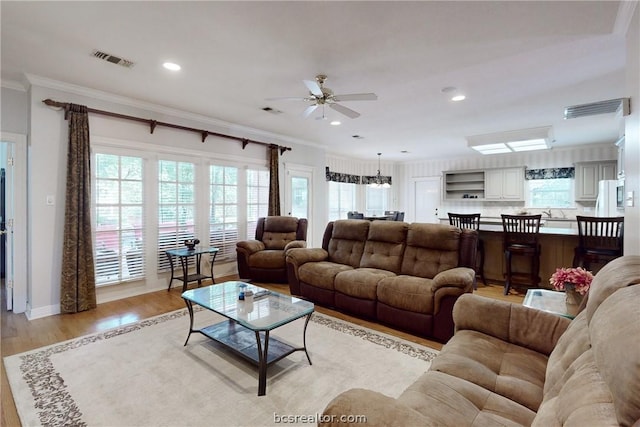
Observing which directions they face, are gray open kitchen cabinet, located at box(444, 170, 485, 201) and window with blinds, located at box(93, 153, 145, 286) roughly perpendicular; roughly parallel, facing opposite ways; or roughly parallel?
roughly perpendicular

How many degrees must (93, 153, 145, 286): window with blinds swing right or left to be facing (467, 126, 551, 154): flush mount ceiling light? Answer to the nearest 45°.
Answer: approximately 45° to its left

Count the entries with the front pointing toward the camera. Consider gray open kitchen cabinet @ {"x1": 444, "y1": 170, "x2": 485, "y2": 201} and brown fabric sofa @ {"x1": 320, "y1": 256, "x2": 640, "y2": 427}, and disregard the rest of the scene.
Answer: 1

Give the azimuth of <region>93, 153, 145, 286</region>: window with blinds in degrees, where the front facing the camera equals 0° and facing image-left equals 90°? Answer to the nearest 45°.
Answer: approximately 315°

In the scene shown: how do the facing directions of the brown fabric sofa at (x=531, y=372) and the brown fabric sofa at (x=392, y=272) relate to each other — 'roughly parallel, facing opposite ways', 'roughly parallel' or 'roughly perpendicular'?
roughly perpendicular

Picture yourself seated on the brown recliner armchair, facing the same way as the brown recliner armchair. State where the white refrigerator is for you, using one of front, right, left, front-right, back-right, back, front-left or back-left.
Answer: back-left

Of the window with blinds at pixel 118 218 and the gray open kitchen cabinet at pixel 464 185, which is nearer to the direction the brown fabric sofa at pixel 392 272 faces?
the window with blinds

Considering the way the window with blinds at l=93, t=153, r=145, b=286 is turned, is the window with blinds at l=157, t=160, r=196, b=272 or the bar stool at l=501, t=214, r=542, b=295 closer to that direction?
the bar stool

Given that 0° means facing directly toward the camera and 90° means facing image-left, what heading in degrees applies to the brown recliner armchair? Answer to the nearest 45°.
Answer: approximately 45°

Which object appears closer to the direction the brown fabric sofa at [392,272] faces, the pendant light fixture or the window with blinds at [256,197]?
the window with blinds

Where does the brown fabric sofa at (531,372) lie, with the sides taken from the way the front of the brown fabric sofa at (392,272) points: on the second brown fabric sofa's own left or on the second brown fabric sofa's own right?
on the second brown fabric sofa's own left

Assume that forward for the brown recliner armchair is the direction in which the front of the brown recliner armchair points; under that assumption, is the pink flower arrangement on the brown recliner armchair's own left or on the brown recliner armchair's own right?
on the brown recliner armchair's own left

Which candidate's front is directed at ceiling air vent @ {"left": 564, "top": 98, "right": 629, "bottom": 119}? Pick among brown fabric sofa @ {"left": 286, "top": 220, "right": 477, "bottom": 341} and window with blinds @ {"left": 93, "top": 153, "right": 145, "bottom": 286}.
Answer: the window with blinds

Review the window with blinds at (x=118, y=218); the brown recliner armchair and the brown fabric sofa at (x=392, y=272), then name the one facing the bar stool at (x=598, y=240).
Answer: the window with blinds

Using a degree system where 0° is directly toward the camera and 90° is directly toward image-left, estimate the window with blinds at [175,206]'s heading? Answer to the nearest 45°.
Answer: approximately 315°
